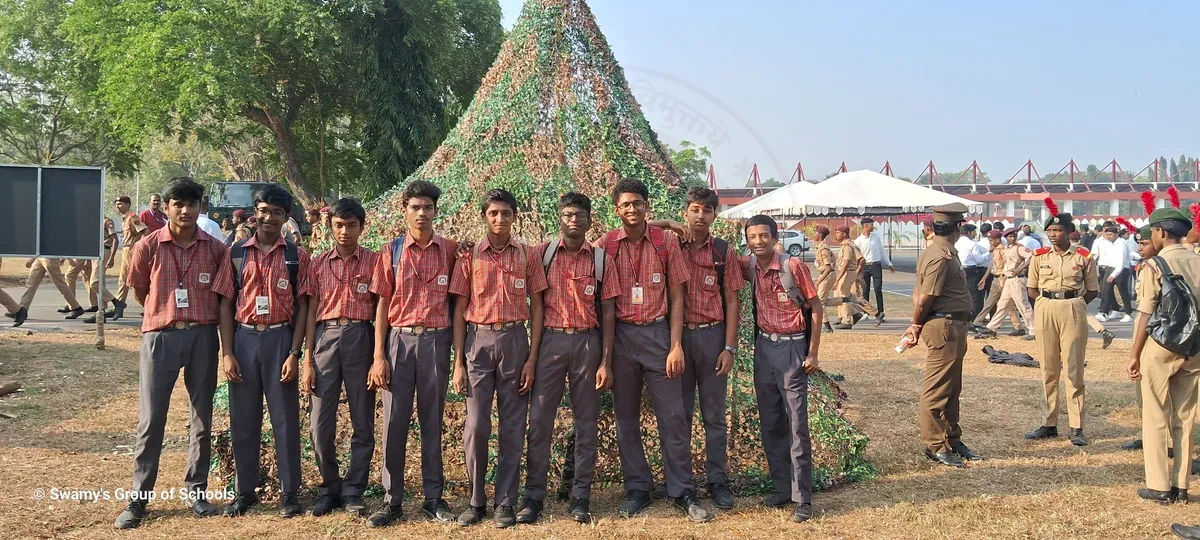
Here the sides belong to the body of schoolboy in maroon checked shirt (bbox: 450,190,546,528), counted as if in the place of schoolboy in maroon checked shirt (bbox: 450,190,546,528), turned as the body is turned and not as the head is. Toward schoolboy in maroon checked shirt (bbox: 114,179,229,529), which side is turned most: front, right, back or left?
right

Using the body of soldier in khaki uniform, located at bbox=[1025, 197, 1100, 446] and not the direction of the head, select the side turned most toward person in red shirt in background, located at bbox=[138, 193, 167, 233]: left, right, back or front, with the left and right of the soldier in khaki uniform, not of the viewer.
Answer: right

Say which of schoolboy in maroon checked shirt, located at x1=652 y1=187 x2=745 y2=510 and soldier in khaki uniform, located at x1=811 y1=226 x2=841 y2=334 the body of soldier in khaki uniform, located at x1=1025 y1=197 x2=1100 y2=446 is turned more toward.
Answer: the schoolboy in maroon checked shirt

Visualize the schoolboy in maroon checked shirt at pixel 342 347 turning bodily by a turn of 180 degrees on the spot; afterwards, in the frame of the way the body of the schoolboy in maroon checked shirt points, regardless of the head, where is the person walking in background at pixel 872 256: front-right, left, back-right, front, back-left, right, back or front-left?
front-right

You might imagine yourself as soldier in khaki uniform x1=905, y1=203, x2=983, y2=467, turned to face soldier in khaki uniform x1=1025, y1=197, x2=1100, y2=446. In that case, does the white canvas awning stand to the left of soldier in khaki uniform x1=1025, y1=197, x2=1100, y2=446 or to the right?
left

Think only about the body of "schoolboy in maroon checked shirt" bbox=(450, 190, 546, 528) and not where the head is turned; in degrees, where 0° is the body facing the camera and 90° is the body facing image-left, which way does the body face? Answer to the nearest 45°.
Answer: approximately 0°
